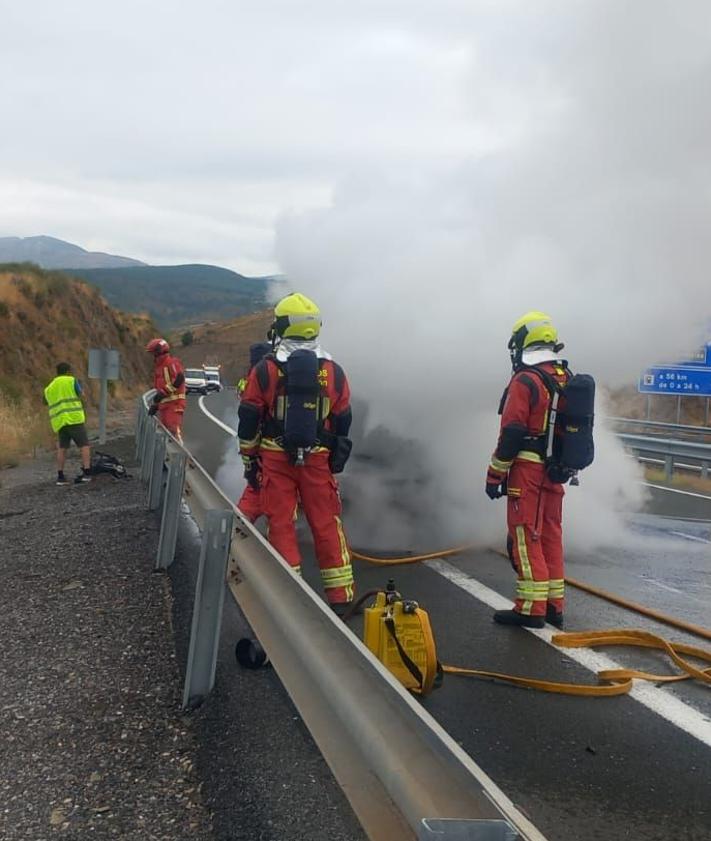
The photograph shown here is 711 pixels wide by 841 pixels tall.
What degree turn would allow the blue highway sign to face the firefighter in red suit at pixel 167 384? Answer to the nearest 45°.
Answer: approximately 45° to its right

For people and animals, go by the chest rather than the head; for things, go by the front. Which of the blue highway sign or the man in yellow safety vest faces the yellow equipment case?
the blue highway sign

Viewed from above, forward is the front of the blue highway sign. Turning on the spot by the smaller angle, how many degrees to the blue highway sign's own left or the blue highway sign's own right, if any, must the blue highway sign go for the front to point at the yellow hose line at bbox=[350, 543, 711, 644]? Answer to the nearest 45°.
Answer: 0° — it already faces it

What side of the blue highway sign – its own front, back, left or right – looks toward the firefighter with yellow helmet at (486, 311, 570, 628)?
front

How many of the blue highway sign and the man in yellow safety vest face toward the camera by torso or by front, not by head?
1

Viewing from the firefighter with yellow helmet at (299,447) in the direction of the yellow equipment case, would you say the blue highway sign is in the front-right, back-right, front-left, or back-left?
back-left

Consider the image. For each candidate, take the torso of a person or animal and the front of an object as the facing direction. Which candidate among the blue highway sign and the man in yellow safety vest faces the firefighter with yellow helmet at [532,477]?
the blue highway sign

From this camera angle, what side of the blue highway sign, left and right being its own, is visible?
front

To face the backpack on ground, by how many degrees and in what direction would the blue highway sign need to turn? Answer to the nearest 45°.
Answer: approximately 45° to its right

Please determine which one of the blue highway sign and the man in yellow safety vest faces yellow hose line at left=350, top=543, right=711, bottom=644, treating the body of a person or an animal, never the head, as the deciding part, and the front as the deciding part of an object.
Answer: the blue highway sign

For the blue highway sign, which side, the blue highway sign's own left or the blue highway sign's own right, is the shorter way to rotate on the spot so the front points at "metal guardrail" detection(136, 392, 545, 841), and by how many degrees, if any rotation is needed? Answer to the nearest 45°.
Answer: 0° — it already faces it

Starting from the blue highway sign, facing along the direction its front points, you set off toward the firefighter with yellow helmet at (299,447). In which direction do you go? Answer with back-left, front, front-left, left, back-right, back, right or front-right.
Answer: front
